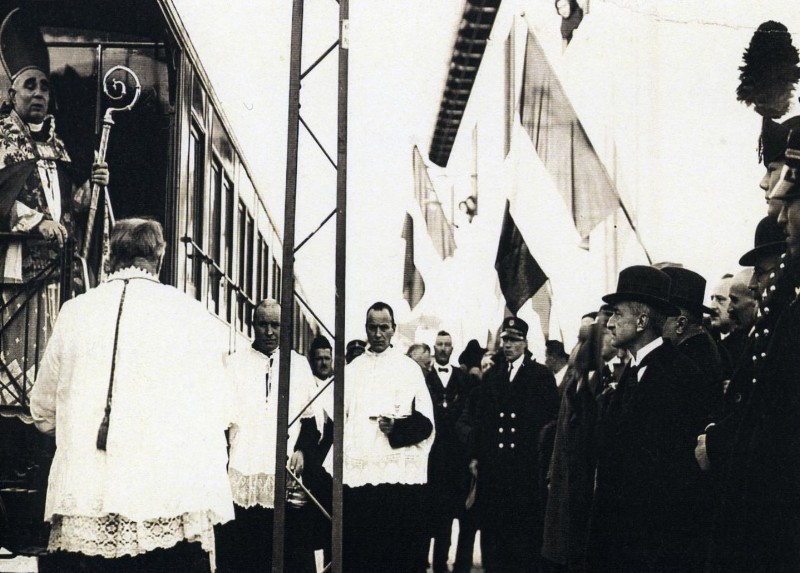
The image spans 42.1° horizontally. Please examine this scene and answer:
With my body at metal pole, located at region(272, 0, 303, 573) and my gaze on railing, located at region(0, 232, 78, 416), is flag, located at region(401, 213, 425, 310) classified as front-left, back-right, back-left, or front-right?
back-right

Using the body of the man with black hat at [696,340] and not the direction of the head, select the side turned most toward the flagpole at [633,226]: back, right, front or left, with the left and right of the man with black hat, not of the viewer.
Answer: right

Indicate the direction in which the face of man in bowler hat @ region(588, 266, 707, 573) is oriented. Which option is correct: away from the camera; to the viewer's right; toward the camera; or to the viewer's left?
to the viewer's left

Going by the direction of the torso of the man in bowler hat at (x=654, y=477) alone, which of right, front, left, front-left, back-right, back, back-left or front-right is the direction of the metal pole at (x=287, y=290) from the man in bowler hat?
front

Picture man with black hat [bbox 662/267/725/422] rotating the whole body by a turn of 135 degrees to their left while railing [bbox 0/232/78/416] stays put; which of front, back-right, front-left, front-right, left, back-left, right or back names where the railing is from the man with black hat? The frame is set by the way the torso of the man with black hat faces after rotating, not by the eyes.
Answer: back-right

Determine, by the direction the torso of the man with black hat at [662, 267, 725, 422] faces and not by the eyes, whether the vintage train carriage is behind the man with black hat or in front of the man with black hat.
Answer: in front

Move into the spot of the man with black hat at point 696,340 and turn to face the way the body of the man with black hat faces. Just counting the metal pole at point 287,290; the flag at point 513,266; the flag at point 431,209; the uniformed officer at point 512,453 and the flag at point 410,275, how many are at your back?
0

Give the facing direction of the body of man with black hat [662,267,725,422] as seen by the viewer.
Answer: to the viewer's left

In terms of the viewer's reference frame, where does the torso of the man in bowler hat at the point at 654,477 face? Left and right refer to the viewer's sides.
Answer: facing to the left of the viewer

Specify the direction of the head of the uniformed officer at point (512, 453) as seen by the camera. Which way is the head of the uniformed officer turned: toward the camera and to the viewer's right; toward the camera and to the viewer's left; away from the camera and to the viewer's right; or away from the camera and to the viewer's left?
toward the camera and to the viewer's left

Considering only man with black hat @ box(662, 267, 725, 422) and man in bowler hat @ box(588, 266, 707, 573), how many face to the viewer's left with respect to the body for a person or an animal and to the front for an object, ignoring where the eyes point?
2

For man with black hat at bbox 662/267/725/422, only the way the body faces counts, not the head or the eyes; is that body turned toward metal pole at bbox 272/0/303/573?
yes

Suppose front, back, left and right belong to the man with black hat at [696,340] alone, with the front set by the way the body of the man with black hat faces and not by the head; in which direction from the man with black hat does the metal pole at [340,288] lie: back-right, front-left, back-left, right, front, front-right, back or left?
front

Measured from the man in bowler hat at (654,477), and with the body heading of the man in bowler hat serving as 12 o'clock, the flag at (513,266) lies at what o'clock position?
The flag is roughly at 2 o'clock from the man in bowler hat.

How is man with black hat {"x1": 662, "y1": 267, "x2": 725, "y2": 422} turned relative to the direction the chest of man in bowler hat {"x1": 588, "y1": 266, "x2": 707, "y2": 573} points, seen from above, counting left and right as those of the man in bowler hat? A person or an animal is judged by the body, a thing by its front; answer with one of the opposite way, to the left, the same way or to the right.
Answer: the same way
